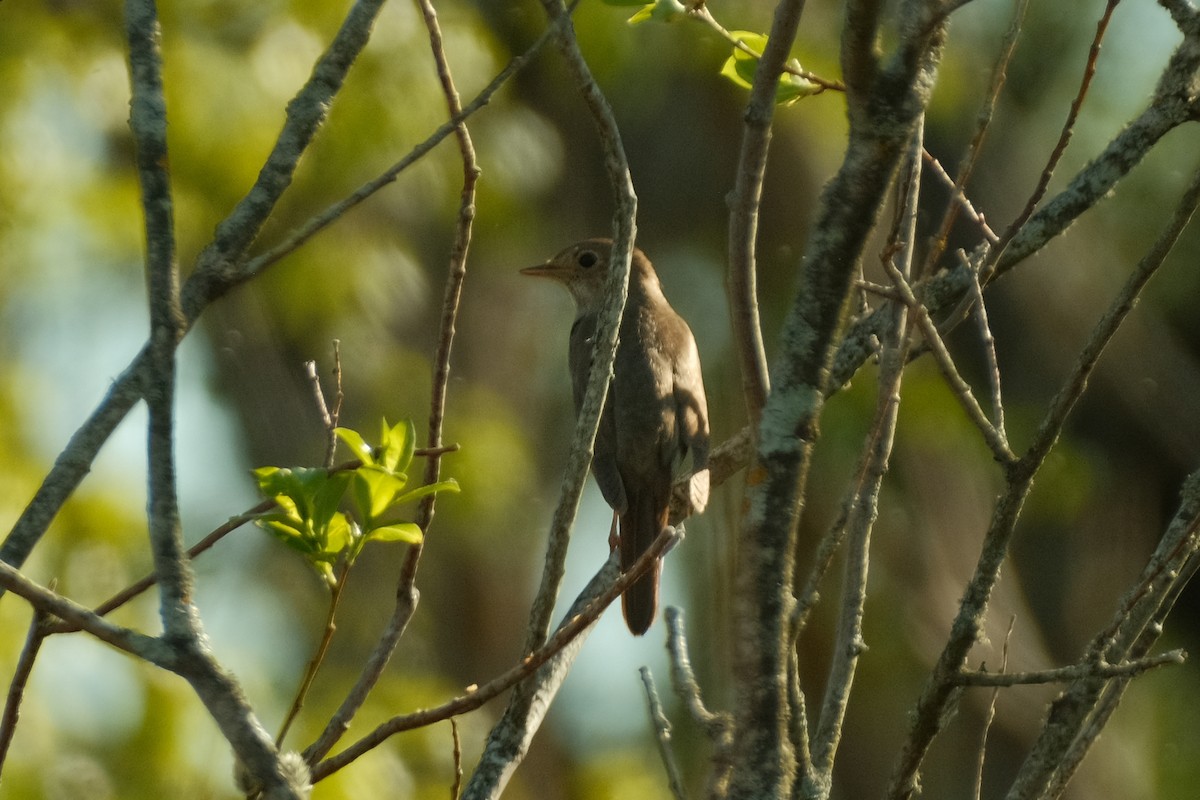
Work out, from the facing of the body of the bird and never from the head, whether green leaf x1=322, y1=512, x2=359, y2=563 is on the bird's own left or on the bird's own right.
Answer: on the bird's own left

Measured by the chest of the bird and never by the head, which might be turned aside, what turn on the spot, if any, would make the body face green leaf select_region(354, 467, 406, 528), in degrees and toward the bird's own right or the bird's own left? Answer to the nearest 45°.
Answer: approximately 135° to the bird's own left

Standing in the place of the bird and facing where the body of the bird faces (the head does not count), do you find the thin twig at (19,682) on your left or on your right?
on your left

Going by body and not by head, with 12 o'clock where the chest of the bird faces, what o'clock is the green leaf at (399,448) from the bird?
The green leaf is roughly at 8 o'clock from the bird.

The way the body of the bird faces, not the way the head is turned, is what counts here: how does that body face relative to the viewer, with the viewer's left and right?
facing away from the viewer and to the left of the viewer

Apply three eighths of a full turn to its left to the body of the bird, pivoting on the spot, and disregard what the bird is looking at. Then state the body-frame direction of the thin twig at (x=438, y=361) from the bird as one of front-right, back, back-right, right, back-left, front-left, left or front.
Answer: front
